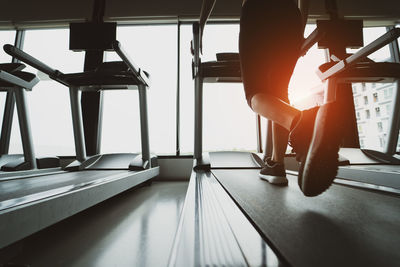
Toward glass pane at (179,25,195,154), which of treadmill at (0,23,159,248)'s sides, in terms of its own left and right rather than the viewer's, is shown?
front

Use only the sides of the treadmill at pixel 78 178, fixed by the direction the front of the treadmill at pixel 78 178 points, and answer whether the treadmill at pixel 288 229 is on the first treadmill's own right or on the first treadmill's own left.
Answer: on the first treadmill's own right

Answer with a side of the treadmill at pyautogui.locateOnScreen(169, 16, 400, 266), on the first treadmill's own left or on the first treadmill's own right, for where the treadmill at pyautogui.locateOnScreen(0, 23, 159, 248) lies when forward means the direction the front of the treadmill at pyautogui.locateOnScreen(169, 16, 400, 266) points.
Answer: on the first treadmill's own left

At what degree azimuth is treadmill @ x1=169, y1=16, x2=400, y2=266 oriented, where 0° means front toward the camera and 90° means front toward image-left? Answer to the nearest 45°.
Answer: approximately 180°

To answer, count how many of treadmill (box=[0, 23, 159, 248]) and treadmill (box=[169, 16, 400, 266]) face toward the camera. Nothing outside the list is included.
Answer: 0

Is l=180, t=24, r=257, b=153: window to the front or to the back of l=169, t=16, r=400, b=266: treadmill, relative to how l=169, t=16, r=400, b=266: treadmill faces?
to the front

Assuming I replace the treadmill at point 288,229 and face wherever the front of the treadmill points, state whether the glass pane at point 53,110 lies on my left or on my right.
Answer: on my left

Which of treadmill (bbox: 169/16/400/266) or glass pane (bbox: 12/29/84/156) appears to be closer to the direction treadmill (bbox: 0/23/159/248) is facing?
the glass pane

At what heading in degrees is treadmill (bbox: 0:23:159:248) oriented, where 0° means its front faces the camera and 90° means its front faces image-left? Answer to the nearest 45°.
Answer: approximately 225°

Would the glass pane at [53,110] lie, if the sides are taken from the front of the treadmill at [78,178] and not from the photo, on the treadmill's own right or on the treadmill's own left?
on the treadmill's own left
